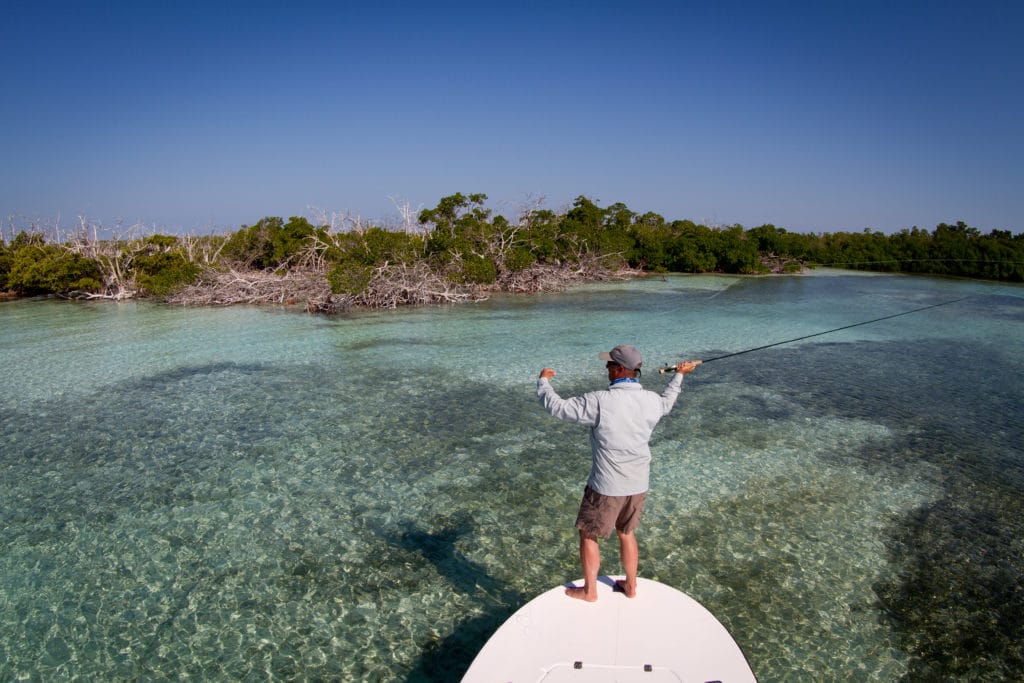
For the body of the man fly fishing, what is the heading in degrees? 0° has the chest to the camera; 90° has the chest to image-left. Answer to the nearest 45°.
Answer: approximately 135°
